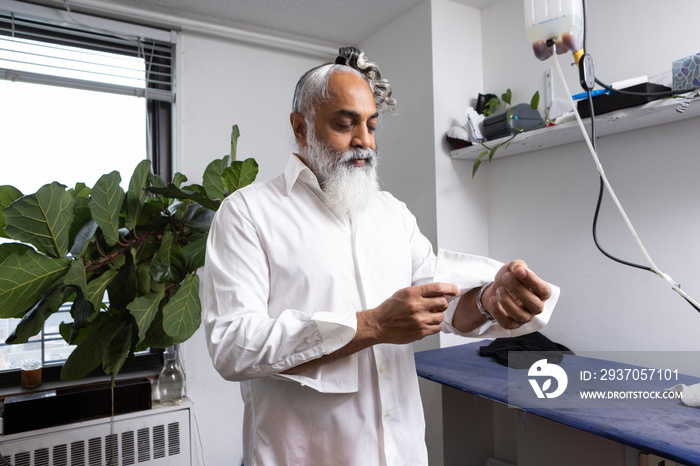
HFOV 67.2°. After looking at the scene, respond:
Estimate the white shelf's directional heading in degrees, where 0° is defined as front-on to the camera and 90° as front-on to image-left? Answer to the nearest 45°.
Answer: approximately 45°

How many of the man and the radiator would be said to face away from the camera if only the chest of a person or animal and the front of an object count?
0

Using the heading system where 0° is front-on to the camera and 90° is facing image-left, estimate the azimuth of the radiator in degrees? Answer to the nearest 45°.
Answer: approximately 315°

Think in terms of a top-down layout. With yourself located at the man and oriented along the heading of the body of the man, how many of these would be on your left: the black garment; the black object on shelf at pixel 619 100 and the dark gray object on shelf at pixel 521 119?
3

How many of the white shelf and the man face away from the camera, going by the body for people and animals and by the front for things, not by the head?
0

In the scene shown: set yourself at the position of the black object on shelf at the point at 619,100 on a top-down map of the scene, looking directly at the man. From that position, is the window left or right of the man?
right

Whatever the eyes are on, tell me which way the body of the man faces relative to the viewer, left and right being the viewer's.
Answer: facing the viewer and to the right of the viewer

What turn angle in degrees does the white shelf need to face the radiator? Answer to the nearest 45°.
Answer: approximately 45° to its right

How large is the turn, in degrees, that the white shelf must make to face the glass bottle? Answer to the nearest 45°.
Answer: approximately 45° to its right

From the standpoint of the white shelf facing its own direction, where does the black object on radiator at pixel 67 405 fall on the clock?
The black object on radiator is roughly at 1 o'clock from the white shelf.

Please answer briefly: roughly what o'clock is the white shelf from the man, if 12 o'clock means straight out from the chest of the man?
The white shelf is roughly at 9 o'clock from the man.

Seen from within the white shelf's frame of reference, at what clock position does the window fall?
The window is roughly at 1 o'clock from the white shelf.

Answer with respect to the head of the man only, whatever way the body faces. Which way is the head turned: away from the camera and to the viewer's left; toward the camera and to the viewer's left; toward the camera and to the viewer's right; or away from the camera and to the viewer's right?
toward the camera and to the viewer's right
